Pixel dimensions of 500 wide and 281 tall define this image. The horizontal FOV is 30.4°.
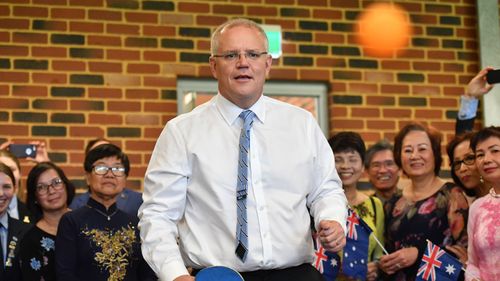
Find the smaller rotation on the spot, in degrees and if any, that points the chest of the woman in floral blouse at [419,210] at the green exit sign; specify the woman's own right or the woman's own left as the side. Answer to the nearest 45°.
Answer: approximately 90° to the woman's own right

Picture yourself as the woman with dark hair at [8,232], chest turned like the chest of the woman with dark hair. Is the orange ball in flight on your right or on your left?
on your left

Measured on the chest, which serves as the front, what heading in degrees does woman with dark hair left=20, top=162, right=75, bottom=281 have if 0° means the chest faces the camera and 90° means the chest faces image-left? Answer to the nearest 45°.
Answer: approximately 315°

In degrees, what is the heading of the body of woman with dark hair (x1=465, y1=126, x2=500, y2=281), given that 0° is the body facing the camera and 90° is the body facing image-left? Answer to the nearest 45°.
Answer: approximately 45°

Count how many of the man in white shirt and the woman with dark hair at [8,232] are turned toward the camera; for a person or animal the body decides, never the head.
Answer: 2

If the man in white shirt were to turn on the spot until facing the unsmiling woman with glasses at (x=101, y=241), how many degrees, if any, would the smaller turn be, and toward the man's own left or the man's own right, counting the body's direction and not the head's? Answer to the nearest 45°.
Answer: approximately 135° to the man's own right

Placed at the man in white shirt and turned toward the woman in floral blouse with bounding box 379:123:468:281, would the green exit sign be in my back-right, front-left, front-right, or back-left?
front-left

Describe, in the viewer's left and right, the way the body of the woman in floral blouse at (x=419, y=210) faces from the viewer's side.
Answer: facing the viewer and to the left of the viewer

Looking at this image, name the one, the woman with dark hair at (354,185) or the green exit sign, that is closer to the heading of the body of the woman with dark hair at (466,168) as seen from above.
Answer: the woman with dark hair

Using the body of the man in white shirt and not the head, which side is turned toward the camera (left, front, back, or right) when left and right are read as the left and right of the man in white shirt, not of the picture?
front

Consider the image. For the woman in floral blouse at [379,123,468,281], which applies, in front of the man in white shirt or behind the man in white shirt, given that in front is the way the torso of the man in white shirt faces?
behind

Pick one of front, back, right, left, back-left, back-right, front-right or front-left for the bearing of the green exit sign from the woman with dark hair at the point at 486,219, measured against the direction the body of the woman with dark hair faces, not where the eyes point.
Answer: right

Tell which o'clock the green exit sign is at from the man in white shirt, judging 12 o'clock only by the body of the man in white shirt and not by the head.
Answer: The green exit sign is roughly at 6 o'clock from the man in white shirt.

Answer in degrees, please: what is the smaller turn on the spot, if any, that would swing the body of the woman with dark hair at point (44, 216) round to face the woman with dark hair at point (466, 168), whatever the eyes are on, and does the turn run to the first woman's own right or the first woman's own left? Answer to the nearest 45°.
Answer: approximately 45° to the first woman's own left

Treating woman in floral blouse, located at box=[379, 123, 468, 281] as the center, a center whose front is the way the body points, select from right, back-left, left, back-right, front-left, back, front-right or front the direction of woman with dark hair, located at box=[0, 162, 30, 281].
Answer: front-right
